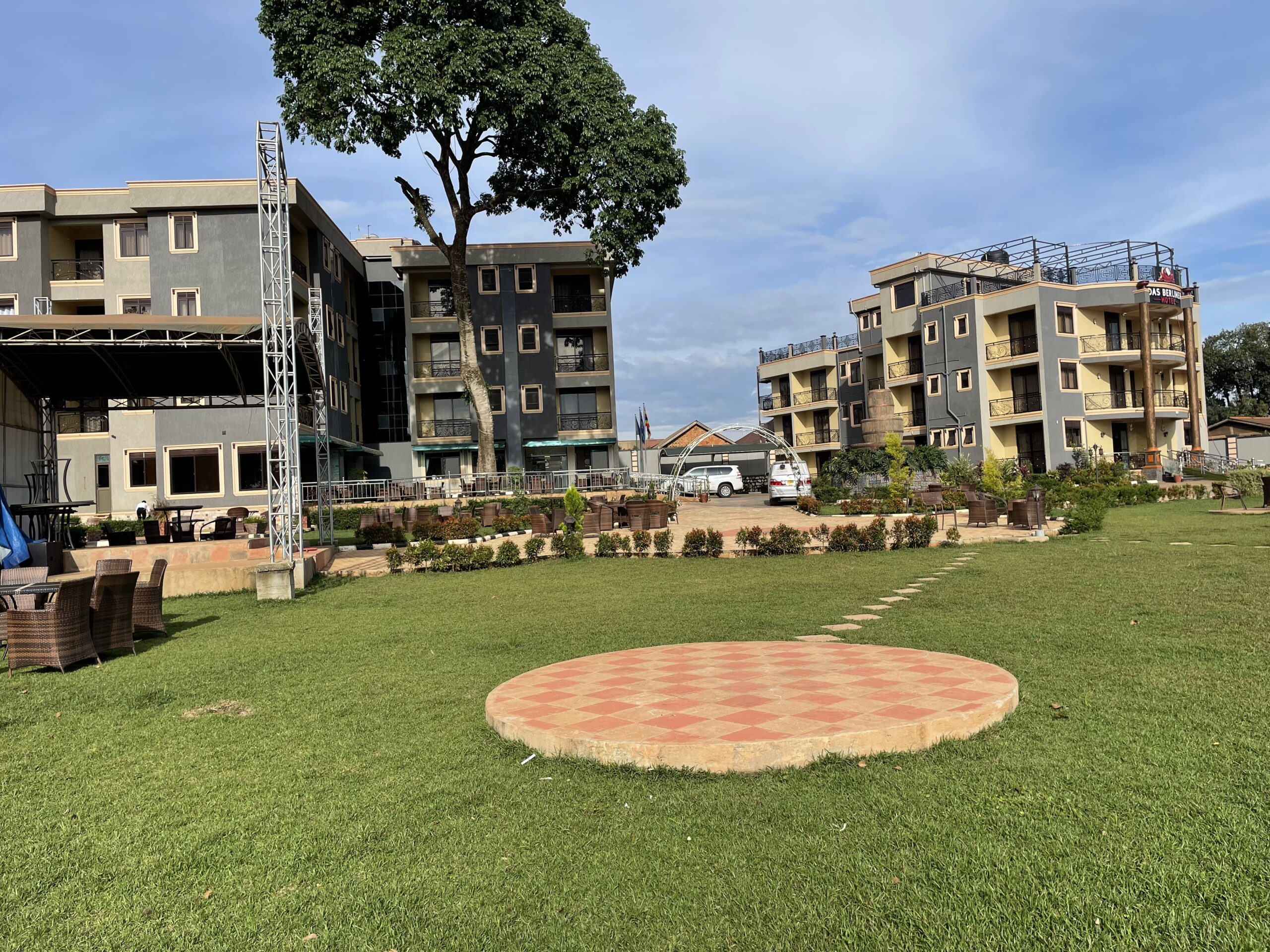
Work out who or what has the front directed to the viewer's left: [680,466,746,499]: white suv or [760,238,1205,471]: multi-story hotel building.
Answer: the white suv

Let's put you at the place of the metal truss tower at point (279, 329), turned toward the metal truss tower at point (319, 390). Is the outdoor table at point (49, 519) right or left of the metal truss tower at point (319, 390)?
left

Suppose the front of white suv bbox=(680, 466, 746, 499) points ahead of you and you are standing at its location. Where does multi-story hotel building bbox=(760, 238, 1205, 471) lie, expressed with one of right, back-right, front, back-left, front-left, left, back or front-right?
back

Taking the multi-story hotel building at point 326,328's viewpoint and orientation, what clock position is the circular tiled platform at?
The circular tiled platform is roughly at 12 o'clock from the multi-story hotel building.

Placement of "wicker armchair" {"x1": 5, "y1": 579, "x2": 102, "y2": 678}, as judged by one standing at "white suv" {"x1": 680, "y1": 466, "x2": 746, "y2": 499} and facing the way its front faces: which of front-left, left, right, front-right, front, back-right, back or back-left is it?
left

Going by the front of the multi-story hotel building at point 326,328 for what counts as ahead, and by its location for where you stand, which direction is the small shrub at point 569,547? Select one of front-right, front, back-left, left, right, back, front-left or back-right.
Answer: front

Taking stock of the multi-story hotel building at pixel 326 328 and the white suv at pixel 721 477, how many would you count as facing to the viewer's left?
1

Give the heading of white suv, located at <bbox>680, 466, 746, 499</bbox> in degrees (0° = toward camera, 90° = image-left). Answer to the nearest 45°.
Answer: approximately 90°

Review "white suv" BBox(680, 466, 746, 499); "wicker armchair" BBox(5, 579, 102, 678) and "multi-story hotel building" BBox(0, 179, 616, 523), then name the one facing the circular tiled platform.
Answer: the multi-story hotel building

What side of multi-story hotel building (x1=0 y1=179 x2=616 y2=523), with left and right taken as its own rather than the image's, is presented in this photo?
front

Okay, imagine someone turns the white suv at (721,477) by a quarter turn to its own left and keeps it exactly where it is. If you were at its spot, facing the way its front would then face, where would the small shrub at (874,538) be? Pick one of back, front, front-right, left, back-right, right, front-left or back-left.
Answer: front

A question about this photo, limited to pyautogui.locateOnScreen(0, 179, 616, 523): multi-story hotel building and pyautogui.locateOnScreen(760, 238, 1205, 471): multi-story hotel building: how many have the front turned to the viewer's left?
0
